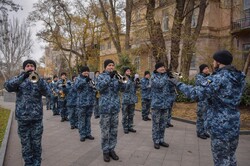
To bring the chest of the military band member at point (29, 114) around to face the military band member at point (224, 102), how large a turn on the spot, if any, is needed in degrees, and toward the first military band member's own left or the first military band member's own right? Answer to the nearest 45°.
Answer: approximately 45° to the first military band member's own left

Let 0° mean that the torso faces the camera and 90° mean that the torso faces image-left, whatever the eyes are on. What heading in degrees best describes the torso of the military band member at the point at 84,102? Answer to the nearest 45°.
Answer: approximately 315°

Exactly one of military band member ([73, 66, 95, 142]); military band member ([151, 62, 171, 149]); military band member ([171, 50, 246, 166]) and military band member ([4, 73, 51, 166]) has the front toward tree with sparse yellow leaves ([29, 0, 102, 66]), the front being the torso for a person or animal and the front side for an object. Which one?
military band member ([171, 50, 246, 166])

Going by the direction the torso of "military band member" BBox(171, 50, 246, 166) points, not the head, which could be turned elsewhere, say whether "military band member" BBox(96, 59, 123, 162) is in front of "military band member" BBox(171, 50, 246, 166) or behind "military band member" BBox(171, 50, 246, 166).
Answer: in front

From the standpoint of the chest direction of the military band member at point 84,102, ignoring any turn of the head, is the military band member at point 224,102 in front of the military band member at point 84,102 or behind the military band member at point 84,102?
in front

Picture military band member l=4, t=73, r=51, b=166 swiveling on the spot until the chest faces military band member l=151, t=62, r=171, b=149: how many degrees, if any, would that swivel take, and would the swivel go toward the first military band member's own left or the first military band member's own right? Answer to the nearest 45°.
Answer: approximately 90° to the first military band member's own left

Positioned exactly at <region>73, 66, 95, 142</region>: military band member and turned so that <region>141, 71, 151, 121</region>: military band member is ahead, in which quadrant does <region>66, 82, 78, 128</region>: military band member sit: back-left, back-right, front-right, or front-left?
front-left

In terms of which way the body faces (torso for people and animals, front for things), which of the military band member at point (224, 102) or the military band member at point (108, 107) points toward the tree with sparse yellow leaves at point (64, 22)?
the military band member at point (224, 102)

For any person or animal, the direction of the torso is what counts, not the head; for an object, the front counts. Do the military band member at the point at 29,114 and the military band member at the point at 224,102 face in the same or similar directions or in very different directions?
very different directions

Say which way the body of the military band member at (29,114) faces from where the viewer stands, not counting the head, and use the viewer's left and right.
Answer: facing the viewer

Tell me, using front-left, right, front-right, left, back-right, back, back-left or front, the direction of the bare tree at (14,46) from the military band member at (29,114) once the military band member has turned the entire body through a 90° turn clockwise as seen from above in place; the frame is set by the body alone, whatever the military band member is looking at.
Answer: right

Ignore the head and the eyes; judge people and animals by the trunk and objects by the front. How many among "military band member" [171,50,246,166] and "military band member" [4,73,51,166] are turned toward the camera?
1
